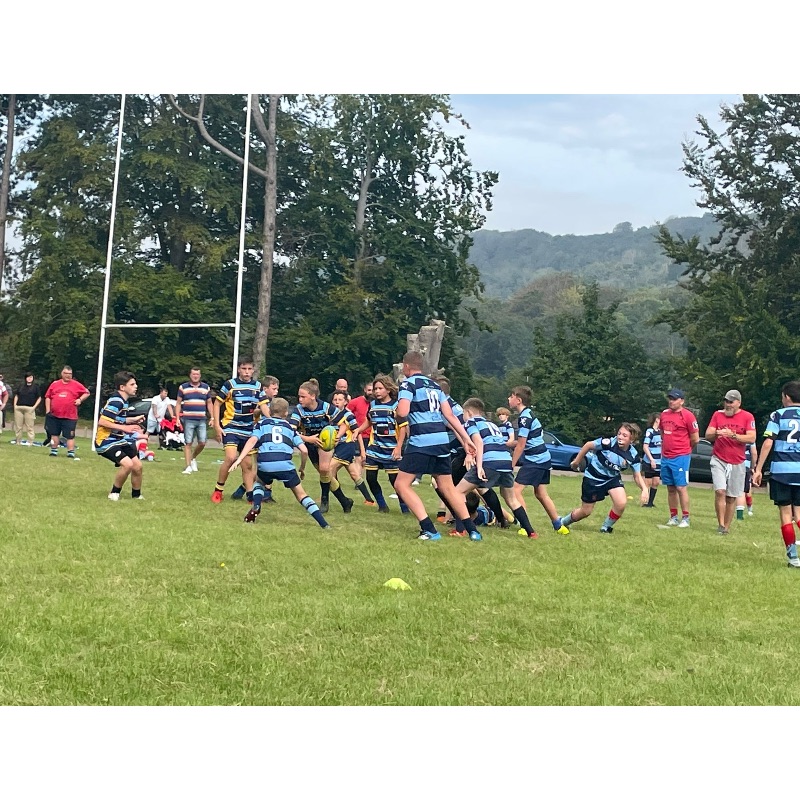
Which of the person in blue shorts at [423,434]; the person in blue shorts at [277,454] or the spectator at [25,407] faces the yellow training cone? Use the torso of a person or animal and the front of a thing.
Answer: the spectator

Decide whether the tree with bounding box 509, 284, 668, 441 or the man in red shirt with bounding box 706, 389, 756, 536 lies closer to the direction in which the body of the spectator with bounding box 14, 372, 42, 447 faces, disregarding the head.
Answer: the man in red shirt

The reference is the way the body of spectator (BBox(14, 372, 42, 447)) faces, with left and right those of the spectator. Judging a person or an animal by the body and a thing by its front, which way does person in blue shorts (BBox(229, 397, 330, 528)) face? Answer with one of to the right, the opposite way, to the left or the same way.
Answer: the opposite way

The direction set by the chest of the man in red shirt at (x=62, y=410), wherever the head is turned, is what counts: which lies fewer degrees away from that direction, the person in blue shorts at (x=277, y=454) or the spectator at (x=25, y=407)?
the person in blue shorts

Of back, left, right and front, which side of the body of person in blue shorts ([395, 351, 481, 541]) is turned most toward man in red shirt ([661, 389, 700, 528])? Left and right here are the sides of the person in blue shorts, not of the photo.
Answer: right

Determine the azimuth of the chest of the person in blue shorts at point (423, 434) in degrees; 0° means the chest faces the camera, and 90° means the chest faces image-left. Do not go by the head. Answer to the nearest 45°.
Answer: approximately 135°

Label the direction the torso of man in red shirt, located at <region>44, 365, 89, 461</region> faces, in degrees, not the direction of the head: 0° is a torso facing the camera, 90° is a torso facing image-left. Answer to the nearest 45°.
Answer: approximately 0°

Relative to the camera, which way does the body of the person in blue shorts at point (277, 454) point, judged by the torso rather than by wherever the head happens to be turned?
away from the camera

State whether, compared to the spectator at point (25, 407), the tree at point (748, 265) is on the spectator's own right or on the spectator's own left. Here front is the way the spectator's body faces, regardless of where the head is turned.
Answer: on the spectator's own left

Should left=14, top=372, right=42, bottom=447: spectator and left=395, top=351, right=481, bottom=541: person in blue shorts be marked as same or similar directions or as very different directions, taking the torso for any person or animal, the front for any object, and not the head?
very different directions

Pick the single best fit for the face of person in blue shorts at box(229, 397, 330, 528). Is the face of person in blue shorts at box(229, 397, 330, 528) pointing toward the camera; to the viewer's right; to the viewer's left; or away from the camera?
away from the camera
